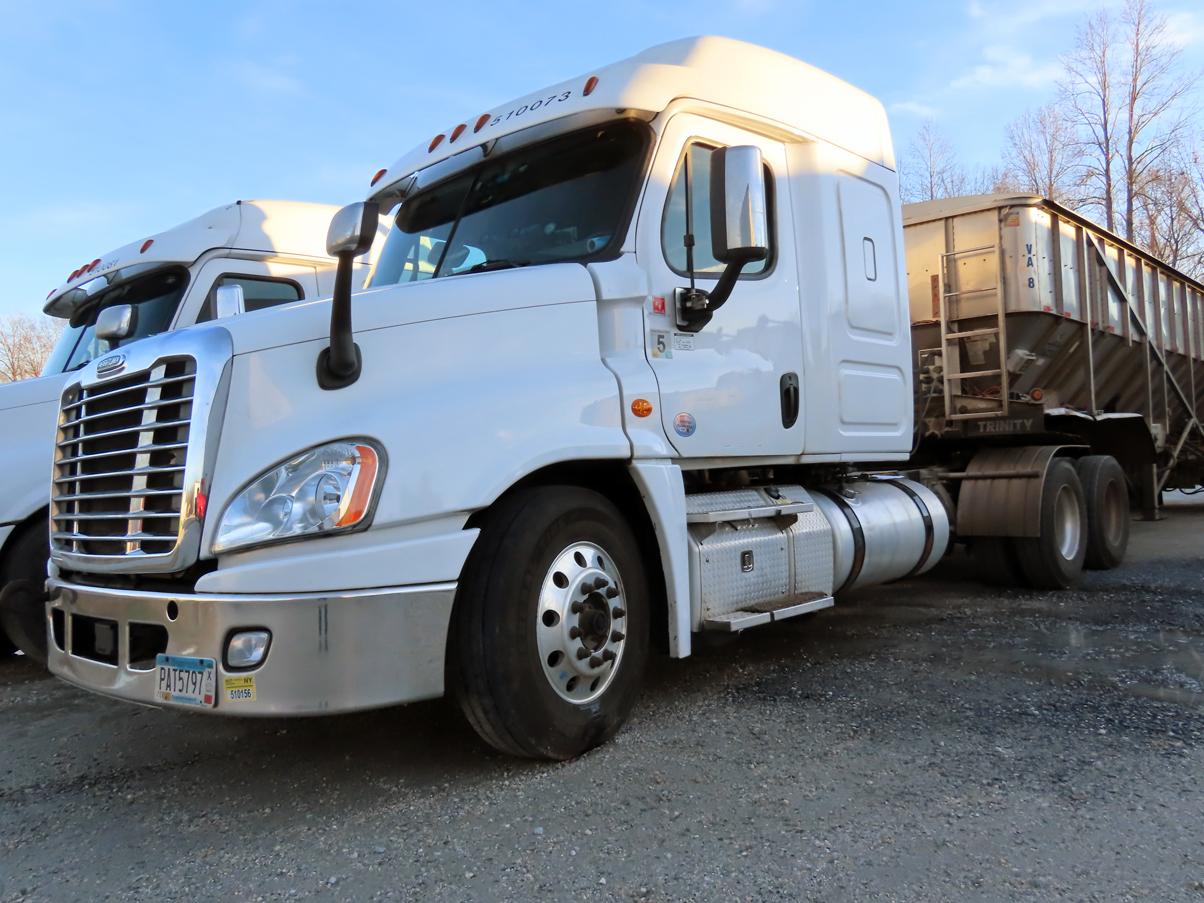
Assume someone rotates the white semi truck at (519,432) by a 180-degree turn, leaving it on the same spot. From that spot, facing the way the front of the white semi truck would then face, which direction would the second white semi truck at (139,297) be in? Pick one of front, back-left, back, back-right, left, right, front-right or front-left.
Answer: left

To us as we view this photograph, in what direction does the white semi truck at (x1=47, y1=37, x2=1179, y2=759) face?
facing the viewer and to the left of the viewer
